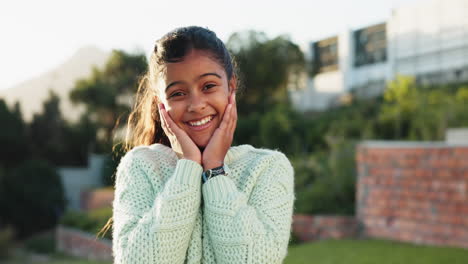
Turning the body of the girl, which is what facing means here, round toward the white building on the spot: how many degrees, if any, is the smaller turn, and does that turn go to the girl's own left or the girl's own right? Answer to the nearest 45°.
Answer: approximately 135° to the girl's own left

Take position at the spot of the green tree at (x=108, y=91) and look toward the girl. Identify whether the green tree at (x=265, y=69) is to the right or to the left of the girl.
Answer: left

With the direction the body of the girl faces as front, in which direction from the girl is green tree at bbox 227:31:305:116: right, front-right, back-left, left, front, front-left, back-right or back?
back

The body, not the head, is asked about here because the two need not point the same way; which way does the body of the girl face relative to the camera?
toward the camera

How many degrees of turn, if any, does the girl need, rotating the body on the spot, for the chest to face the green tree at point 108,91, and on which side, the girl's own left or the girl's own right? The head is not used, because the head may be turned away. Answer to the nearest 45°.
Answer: approximately 180°

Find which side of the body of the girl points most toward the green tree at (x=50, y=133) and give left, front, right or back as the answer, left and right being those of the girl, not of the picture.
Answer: back

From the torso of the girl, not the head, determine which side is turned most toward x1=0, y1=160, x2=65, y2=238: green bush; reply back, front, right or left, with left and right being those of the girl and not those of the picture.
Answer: back
